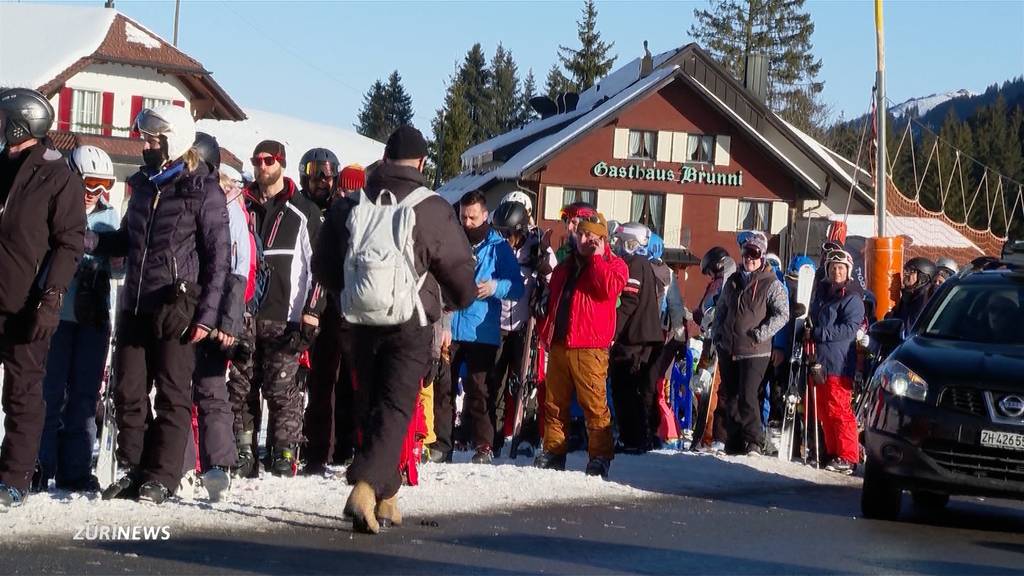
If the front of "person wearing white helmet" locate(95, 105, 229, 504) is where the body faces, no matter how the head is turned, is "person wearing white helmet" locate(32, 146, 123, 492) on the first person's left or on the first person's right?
on the first person's right

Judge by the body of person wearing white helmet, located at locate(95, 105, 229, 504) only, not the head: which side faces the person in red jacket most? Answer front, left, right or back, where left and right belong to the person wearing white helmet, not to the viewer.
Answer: back

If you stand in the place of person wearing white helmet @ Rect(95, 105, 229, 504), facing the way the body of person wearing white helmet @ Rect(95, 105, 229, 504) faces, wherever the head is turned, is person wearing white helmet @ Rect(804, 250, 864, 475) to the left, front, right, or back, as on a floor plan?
back

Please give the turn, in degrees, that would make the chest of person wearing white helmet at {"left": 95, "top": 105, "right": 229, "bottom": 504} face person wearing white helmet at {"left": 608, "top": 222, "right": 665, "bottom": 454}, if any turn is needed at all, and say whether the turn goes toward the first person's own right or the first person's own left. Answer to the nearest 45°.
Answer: approximately 180°

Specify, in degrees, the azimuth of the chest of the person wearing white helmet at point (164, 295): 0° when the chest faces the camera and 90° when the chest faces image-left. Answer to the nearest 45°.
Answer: approximately 45°

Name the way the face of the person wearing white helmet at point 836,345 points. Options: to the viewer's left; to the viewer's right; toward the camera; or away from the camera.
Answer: toward the camera

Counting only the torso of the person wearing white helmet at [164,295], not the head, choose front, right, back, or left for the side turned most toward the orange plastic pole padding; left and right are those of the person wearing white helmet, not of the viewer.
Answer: back

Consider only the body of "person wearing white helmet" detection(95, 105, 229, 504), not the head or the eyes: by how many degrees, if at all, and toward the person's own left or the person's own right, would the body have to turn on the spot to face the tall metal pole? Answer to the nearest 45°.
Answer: approximately 180°

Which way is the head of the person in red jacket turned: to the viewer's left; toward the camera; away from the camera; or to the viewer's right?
toward the camera
